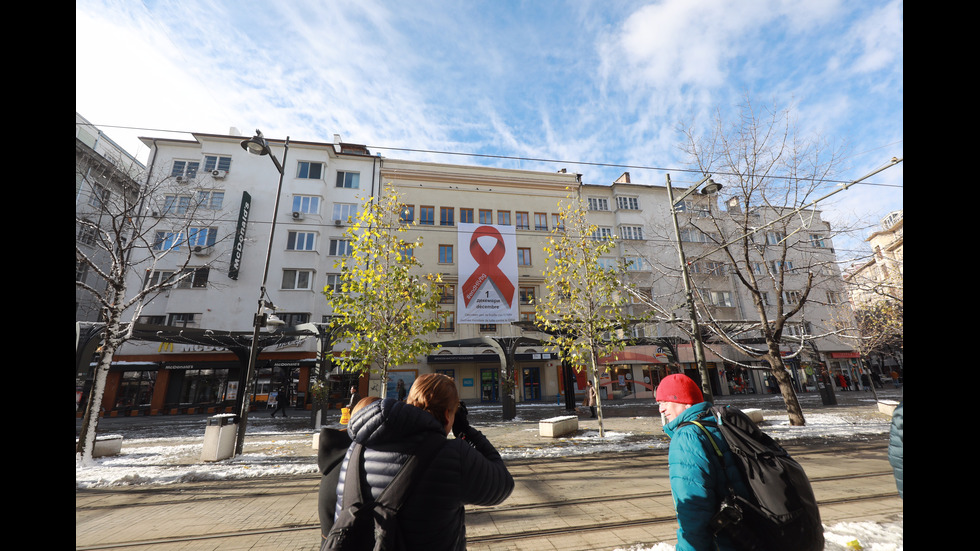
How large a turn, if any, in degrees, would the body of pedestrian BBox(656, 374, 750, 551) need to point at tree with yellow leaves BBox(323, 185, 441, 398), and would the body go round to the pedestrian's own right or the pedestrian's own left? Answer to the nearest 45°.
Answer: approximately 45° to the pedestrian's own right

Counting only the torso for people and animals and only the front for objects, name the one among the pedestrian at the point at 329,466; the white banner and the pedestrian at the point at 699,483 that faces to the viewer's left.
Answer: the pedestrian at the point at 699,483

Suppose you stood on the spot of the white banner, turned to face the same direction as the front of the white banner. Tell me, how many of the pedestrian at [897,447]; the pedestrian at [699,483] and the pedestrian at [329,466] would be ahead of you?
3

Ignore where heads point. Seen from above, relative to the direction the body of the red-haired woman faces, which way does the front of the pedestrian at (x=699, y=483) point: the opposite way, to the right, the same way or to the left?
to the left

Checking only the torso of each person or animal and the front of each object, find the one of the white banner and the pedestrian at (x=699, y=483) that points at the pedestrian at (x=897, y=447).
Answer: the white banner

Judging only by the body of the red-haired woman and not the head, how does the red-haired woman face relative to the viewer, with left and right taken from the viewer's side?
facing away from the viewer and to the right of the viewer

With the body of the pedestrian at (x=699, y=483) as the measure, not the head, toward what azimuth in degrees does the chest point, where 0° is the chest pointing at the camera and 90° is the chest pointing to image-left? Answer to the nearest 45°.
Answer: approximately 90°
